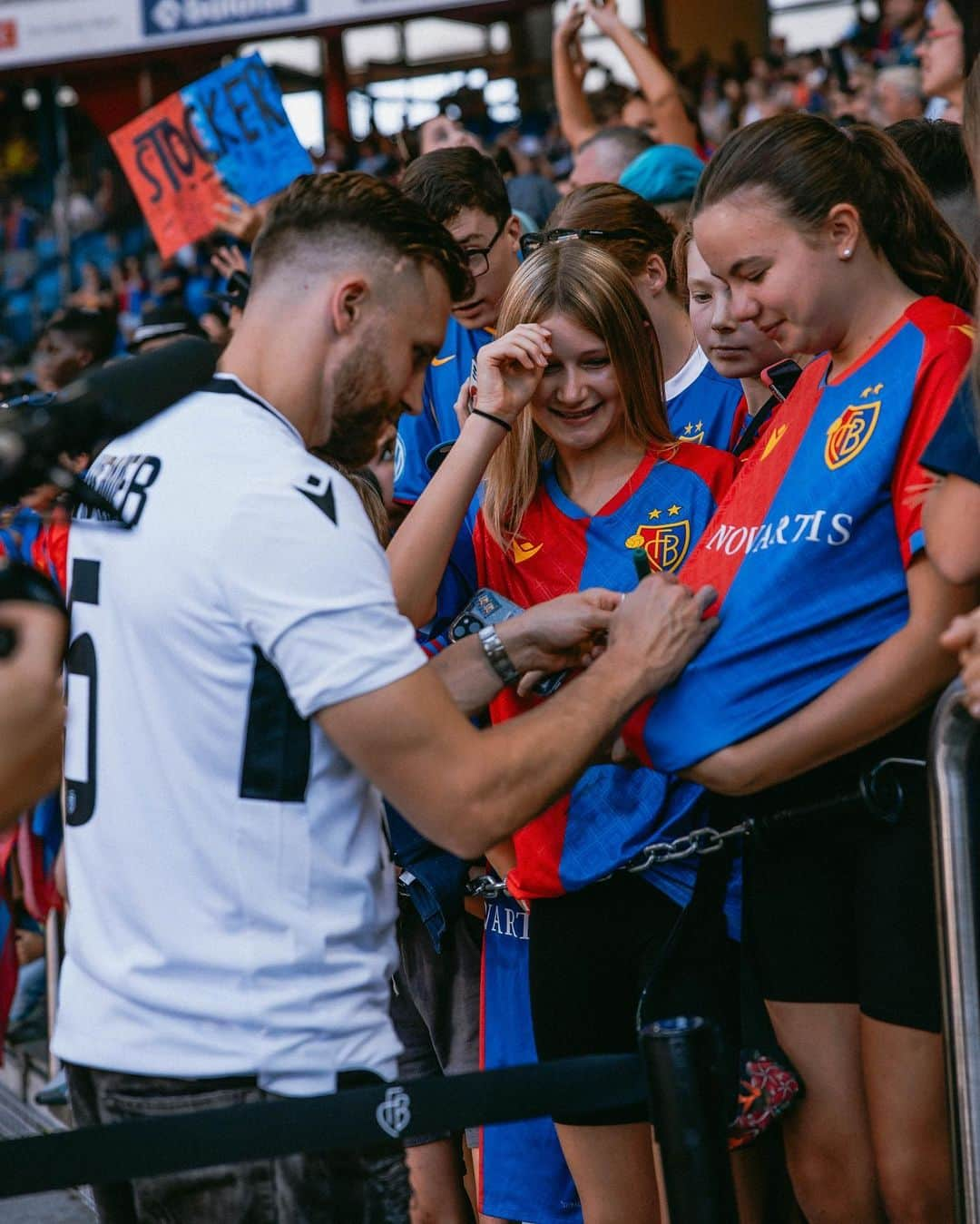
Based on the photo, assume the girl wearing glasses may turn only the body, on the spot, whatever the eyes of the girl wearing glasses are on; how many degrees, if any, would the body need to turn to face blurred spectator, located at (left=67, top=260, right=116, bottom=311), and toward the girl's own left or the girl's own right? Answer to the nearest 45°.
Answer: approximately 45° to the girl's own right

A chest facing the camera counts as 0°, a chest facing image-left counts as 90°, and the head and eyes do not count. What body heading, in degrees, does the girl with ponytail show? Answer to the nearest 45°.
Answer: approximately 45°

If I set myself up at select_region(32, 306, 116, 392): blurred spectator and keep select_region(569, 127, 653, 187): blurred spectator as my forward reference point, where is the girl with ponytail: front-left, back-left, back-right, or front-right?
front-right

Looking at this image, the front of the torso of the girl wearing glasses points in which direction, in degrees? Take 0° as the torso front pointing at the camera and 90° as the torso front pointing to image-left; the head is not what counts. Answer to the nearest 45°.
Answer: approximately 90°

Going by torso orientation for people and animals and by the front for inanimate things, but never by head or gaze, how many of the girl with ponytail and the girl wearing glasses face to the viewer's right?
0

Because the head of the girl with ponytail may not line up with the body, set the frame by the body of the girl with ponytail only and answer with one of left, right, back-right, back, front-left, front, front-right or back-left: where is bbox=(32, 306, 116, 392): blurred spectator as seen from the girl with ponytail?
right

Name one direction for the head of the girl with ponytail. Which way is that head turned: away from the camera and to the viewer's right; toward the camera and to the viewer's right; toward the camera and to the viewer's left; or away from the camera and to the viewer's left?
toward the camera and to the viewer's left

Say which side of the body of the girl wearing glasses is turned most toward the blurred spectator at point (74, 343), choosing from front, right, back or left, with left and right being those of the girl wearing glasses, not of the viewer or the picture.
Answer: front
